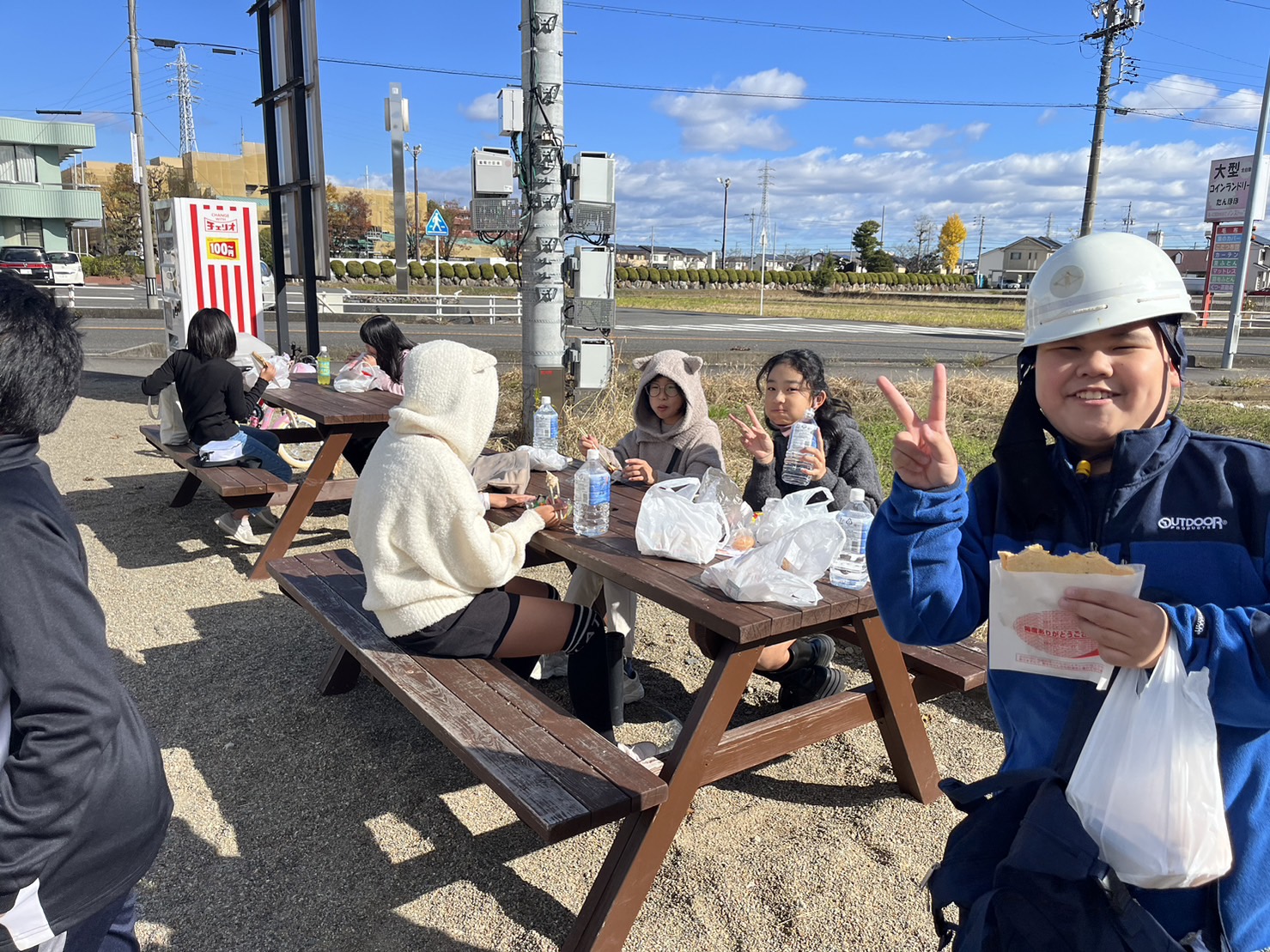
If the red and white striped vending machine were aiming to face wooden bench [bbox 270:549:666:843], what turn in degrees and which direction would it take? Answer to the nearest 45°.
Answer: approximately 90° to its left

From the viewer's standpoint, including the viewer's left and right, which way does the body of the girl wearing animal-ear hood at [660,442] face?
facing the viewer and to the left of the viewer

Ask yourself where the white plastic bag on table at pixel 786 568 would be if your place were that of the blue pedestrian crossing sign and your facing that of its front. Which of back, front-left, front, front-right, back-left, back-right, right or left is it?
front

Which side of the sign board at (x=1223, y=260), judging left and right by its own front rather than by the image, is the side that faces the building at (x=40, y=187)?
right

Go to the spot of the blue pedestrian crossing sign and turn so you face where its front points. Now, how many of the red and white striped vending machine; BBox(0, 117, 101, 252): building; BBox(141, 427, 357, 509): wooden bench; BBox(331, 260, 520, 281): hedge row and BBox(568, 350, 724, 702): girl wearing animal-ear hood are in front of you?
3

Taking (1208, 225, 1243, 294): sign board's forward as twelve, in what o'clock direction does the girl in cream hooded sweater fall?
The girl in cream hooded sweater is roughly at 12 o'clock from the sign board.

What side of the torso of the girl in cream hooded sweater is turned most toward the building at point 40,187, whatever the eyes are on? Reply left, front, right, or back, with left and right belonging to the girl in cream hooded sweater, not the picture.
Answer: left

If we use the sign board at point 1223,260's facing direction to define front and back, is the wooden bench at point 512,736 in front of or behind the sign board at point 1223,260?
in front

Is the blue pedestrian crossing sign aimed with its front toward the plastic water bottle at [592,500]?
yes

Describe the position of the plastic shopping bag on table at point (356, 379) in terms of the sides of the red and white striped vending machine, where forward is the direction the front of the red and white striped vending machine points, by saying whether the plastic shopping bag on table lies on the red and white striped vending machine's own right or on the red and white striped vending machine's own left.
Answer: on the red and white striped vending machine's own left

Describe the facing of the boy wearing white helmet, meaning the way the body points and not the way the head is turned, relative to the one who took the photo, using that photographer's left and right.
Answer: facing the viewer
